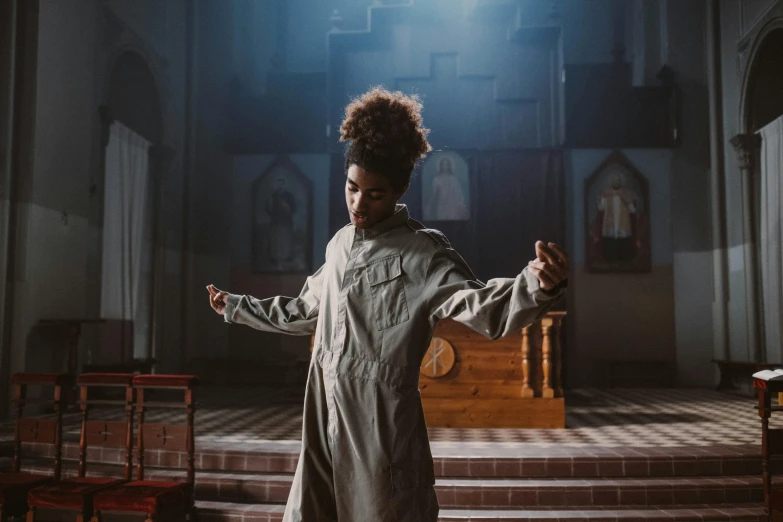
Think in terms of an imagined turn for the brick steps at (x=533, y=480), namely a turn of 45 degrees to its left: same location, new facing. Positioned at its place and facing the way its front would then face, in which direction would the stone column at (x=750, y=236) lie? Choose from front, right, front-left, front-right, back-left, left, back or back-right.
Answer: left

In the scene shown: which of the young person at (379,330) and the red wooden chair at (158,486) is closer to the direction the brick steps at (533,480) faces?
the young person

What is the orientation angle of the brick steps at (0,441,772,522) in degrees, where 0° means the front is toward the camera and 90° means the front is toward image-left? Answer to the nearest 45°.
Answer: approximately 0°

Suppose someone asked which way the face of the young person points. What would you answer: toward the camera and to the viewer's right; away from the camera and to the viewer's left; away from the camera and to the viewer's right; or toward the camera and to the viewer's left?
toward the camera and to the viewer's left

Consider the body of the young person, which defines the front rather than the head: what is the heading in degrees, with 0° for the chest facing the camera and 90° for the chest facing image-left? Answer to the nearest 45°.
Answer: approximately 45°

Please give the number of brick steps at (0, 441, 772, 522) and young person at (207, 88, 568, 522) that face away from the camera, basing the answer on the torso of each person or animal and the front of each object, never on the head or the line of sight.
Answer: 0

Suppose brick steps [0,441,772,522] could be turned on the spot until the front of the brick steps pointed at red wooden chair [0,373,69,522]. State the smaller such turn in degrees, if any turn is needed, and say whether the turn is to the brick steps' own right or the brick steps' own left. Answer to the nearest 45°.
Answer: approximately 90° to the brick steps' own right

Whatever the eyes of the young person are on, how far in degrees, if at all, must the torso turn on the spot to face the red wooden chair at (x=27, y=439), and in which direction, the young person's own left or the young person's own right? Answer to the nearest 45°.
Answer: approximately 90° to the young person's own right

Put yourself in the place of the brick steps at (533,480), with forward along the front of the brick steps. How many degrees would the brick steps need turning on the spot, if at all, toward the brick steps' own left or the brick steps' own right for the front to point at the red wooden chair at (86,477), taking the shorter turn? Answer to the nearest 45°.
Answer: approximately 90° to the brick steps' own right
